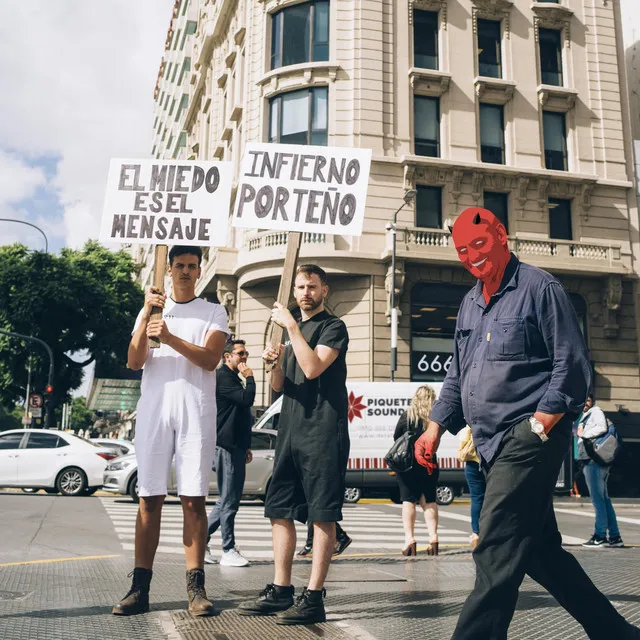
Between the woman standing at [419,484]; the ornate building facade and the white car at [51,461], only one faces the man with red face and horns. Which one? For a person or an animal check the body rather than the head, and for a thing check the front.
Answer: the ornate building facade

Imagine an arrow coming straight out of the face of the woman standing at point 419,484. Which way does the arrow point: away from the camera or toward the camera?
away from the camera

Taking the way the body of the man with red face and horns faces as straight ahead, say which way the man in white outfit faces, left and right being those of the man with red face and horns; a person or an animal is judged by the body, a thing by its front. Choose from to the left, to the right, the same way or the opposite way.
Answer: to the left

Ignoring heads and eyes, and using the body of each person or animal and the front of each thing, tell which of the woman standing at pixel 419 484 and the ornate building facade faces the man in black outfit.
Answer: the ornate building facade

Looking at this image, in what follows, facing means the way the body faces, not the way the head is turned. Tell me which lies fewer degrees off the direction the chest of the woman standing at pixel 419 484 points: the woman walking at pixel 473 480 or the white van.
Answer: the white van

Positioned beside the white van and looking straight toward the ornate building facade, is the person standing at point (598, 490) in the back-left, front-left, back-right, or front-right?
back-right

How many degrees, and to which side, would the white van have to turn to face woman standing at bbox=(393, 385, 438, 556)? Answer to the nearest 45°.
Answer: approximately 90° to its left

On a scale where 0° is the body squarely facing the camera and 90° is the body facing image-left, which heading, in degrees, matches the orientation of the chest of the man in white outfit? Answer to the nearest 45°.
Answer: approximately 0°

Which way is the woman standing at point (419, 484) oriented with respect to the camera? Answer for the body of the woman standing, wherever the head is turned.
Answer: away from the camera

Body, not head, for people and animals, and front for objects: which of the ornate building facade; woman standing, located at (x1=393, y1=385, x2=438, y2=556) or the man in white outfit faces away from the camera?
the woman standing

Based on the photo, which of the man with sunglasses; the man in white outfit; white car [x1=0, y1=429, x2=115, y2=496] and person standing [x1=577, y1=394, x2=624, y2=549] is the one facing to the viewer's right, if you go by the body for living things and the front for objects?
the man with sunglasses
